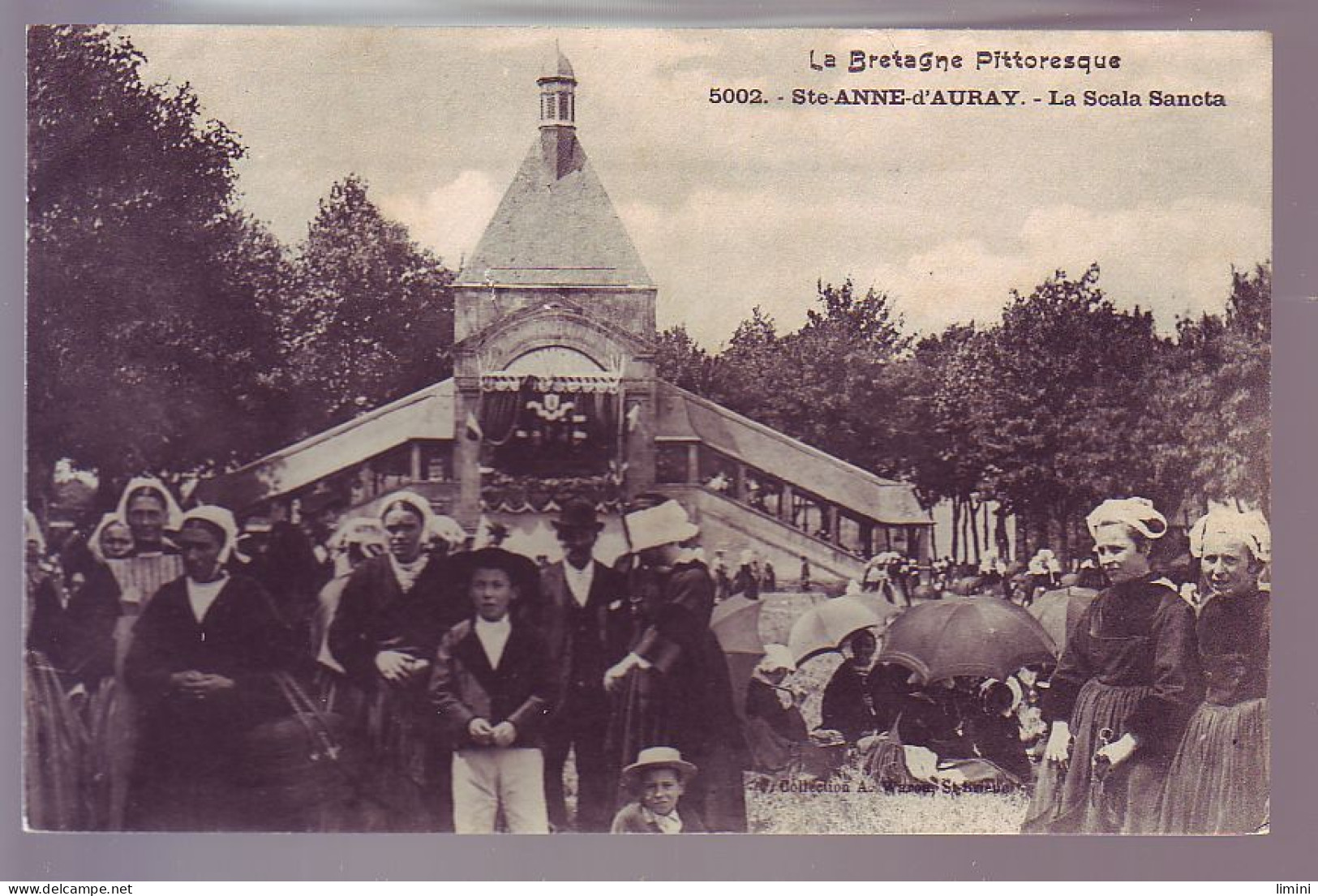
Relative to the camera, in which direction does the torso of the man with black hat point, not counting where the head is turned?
toward the camera

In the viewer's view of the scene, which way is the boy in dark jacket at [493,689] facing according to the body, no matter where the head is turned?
toward the camera

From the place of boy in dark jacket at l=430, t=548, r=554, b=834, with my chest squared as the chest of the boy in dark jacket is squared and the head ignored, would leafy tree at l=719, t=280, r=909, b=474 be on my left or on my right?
on my left

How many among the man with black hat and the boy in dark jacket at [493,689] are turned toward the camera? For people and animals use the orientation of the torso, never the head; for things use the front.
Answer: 2

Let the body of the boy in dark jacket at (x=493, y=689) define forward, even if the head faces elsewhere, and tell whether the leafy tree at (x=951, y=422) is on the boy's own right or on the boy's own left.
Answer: on the boy's own left

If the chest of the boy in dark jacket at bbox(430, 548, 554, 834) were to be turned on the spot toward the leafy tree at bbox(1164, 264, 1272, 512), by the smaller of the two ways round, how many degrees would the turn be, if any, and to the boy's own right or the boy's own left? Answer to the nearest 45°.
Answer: approximately 90° to the boy's own left

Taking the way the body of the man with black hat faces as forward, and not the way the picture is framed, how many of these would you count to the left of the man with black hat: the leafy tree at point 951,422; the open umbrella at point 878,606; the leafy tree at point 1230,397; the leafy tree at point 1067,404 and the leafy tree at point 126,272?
4
